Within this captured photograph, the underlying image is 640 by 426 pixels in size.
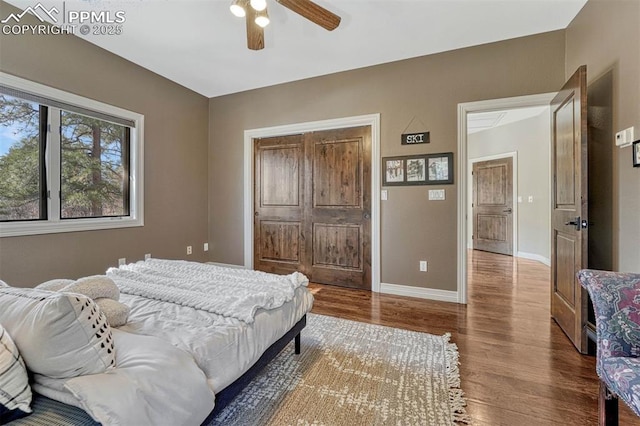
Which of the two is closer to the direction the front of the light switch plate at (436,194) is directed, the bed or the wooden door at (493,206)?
the bed

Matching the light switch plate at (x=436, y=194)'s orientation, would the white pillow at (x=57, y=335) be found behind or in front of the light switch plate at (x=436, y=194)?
in front

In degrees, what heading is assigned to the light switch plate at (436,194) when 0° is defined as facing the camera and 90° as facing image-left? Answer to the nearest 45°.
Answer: approximately 0°

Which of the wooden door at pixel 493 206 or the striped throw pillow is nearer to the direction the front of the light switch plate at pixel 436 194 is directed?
the striped throw pillow

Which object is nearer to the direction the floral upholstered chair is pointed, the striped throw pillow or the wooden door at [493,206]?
the striped throw pillow

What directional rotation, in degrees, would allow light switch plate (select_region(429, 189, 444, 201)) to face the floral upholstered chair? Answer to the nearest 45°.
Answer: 0° — it already faces it

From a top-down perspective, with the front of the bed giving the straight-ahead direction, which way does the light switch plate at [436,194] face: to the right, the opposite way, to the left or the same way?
the opposite way

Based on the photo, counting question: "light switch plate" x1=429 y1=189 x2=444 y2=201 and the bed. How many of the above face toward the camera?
1
